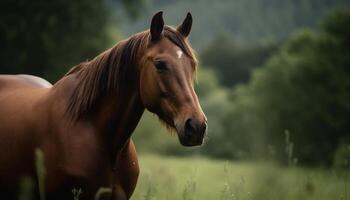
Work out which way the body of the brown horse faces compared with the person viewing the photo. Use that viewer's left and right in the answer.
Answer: facing the viewer and to the right of the viewer
